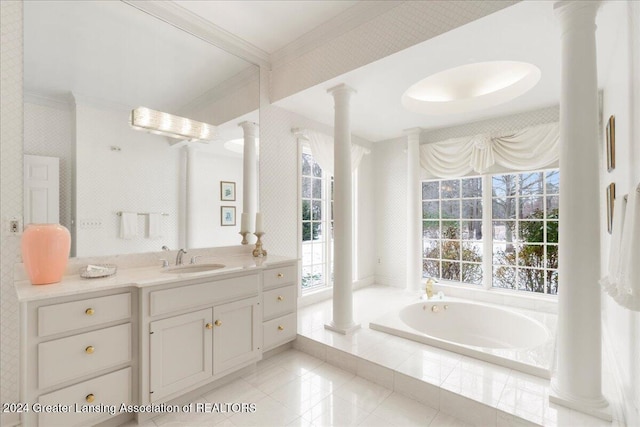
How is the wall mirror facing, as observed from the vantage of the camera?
facing the viewer and to the right of the viewer

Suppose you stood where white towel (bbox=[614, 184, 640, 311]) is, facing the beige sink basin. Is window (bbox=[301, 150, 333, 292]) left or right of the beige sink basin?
right

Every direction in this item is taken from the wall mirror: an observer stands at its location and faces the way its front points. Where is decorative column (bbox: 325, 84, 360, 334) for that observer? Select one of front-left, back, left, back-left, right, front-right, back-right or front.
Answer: front-left

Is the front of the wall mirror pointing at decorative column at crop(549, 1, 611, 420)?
yes

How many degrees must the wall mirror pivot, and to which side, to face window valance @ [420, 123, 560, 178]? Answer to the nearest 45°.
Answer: approximately 45° to its left

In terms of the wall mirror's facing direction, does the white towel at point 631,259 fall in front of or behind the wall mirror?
in front
